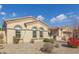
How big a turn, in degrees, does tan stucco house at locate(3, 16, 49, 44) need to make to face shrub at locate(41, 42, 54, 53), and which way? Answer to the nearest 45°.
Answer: approximately 45° to its left

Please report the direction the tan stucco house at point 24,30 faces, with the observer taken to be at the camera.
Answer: facing the viewer and to the right of the viewer
